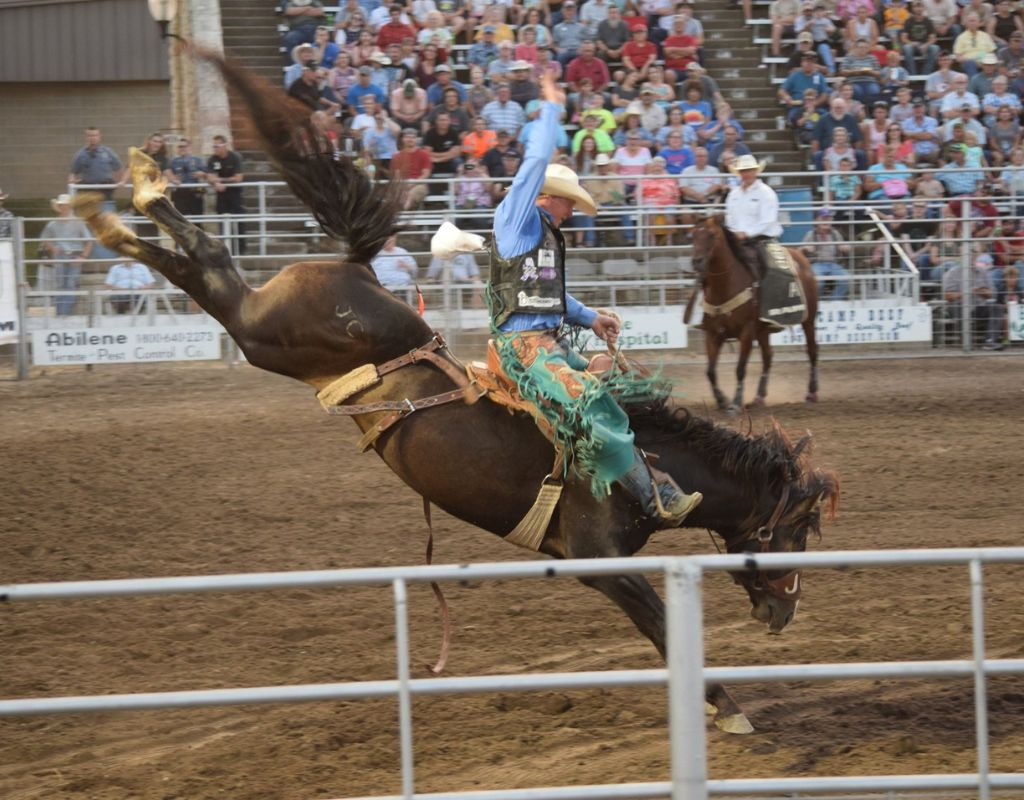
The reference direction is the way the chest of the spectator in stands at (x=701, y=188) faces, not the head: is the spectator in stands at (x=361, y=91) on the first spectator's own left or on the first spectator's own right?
on the first spectator's own right

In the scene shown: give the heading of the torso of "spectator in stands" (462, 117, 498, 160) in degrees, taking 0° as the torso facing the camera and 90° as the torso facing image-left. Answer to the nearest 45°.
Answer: approximately 0°

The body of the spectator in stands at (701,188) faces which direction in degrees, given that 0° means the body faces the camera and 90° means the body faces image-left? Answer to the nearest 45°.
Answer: approximately 0°

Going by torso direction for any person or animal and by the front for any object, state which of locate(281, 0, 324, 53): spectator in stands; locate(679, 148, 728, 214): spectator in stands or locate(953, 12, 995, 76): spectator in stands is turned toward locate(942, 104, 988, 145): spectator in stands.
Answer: locate(953, 12, 995, 76): spectator in stands
